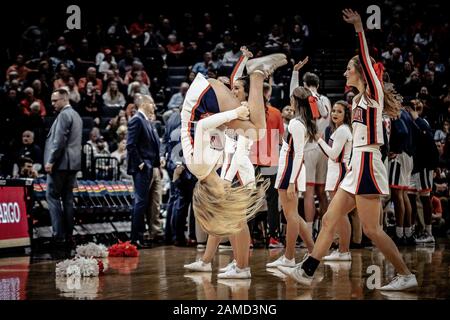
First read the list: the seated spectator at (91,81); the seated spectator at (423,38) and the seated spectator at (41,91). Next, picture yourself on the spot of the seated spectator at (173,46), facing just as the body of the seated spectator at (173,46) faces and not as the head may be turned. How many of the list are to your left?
1

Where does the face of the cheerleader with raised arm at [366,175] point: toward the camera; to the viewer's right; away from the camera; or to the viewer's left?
to the viewer's left

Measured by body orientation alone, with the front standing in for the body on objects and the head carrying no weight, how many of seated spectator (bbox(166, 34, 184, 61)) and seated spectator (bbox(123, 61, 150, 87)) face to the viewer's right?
0

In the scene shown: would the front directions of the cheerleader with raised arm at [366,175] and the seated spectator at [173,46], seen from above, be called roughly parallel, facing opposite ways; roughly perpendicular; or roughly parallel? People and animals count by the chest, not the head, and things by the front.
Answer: roughly perpendicular

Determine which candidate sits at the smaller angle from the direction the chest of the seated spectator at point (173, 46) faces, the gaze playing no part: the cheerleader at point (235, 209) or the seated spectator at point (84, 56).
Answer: the cheerleader

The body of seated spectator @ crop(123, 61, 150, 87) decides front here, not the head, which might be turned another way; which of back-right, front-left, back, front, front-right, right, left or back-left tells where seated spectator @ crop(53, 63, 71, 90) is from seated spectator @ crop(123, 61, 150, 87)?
front-right

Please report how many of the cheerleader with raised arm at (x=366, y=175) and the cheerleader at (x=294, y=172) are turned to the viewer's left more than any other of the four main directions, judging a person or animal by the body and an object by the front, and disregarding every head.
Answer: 2

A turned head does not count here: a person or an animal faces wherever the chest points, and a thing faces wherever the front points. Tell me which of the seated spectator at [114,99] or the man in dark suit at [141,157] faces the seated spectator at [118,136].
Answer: the seated spectator at [114,99]

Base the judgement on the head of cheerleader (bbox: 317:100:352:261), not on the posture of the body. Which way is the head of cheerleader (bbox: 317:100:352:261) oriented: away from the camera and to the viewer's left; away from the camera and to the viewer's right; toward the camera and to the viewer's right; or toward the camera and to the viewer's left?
toward the camera and to the viewer's left

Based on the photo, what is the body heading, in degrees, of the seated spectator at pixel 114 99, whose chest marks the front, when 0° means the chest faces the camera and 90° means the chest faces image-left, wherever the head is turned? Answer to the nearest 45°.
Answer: approximately 0°

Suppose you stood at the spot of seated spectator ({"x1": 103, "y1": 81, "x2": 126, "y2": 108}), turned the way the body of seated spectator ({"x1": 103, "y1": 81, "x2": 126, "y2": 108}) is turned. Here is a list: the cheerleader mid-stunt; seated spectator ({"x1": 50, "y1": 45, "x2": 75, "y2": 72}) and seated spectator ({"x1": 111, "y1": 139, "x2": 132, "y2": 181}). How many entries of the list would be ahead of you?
2

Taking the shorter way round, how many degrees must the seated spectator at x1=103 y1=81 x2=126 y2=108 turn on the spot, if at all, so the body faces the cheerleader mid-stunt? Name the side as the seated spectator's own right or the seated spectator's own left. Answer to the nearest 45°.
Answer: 0° — they already face them

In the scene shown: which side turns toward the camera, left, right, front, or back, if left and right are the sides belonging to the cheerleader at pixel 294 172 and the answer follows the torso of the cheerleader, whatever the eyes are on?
left

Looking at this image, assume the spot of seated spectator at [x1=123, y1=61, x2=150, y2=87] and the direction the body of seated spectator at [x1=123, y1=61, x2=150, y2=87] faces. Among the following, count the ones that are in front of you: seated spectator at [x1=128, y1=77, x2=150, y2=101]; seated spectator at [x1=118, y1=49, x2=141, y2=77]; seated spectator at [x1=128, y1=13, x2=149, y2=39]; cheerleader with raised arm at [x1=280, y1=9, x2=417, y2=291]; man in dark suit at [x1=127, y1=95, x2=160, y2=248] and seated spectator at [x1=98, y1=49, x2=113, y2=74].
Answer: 3

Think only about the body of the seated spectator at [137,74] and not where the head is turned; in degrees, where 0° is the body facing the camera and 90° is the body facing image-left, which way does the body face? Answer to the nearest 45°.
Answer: approximately 0°

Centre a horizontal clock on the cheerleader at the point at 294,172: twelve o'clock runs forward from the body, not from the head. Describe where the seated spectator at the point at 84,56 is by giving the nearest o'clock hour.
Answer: The seated spectator is roughly at 2 o'clock from the cheerleader.
